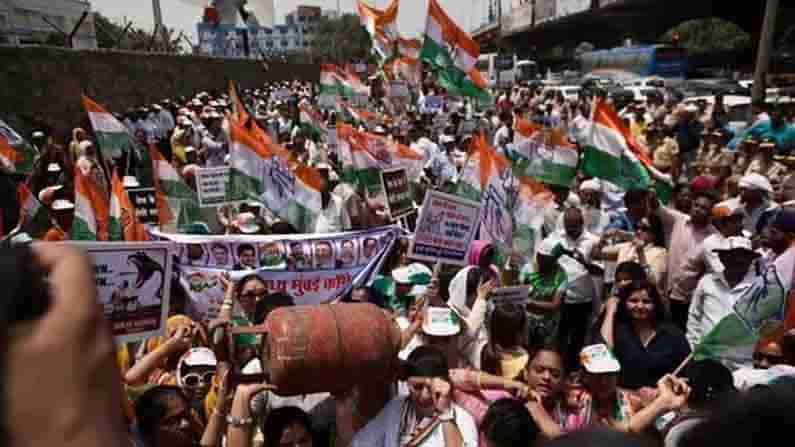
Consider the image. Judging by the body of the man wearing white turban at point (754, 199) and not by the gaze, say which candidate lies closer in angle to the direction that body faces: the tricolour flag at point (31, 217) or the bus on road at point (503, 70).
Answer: the tricolour flag

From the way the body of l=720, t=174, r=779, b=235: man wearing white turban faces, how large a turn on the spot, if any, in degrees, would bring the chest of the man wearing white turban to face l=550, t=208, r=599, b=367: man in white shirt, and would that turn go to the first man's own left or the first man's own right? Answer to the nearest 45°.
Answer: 0° — they already face them

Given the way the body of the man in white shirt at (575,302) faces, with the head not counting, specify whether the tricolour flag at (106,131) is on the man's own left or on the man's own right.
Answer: on the man's own right

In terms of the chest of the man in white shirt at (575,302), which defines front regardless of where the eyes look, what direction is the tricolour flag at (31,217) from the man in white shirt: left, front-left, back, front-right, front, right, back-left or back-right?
right

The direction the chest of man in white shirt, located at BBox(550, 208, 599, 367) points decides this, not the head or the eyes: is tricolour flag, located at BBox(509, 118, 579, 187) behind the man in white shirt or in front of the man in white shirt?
behind

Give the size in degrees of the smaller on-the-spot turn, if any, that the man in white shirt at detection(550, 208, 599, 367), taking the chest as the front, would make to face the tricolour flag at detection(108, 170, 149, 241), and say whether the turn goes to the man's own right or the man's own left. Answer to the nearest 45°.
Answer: approximately 90° to the man's own right

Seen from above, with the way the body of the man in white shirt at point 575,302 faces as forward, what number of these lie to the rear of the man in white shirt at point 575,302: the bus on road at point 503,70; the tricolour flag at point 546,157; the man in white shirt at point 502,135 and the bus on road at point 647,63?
4

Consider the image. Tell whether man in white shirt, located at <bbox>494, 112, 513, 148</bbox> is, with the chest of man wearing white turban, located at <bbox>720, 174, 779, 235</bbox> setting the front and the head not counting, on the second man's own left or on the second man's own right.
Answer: on the second man's own right

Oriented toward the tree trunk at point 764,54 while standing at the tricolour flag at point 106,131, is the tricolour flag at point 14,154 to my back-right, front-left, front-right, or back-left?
back-left

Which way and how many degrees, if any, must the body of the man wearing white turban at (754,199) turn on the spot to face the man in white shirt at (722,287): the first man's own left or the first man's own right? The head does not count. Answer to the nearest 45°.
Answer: approximately 45° to the first man's own left

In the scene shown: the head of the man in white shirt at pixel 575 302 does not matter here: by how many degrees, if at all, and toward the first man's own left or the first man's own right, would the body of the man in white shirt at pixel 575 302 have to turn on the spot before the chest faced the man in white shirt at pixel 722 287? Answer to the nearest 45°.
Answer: approximately 45° to the first man's own left
